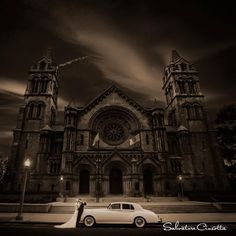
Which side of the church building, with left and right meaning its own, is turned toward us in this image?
front

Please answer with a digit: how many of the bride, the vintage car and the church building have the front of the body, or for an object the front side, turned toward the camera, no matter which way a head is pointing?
1

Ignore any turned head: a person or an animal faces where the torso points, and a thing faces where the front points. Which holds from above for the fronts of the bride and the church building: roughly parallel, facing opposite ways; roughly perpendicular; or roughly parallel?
roughly perpendicular

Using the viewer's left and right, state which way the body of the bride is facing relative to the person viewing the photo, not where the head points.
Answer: facing to the right of the viewer

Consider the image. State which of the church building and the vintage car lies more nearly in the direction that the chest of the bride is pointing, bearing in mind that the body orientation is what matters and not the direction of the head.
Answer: the vintage car

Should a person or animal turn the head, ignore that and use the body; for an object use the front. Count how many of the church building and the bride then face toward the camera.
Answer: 1

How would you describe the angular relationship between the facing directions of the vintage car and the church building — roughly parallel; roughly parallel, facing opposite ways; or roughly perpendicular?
roughly perpendicular

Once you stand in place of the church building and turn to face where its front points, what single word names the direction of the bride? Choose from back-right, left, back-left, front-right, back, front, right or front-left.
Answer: front

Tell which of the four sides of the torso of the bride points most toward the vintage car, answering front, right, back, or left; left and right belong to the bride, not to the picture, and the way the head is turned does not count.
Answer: front
